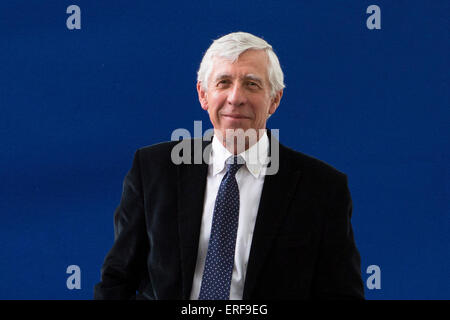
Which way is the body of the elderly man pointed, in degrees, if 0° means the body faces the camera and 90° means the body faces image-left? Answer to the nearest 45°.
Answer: approximately 0°
